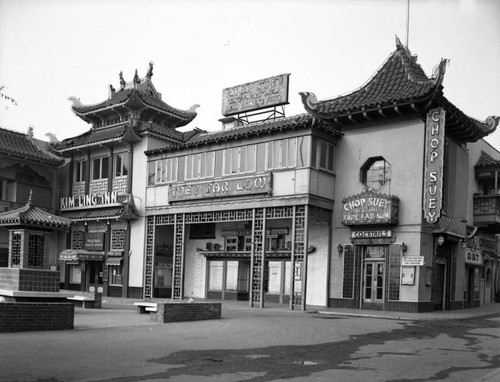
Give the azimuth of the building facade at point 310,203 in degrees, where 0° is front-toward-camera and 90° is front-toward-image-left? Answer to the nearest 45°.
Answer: approximately 45°

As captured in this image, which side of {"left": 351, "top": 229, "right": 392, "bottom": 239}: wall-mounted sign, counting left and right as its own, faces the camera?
front

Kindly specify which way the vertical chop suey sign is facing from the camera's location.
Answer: facing the viewer

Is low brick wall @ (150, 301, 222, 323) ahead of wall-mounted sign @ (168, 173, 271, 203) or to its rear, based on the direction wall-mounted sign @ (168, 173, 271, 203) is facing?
ahead

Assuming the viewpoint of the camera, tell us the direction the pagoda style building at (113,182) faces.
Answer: facing the viewer and to the left of the viewer

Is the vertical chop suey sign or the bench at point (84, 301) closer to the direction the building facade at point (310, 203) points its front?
the bench

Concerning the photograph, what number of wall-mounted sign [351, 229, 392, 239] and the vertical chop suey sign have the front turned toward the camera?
2
